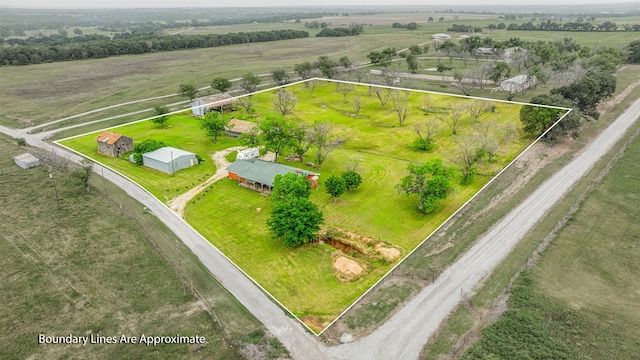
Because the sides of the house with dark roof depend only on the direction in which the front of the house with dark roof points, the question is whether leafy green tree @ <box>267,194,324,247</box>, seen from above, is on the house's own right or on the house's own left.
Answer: on the house's own left

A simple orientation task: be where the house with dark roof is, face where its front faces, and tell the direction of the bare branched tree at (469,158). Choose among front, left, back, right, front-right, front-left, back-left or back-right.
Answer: back-left

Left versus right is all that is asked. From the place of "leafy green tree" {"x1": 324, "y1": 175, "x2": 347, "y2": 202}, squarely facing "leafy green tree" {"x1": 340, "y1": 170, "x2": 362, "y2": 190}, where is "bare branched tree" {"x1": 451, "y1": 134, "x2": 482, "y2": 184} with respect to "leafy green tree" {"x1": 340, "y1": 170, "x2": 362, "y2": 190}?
right

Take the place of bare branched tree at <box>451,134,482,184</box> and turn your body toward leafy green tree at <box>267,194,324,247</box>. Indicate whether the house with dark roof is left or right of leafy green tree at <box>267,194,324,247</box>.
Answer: right

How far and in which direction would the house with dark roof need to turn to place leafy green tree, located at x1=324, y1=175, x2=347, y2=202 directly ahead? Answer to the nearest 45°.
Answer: approximately 90° to its left

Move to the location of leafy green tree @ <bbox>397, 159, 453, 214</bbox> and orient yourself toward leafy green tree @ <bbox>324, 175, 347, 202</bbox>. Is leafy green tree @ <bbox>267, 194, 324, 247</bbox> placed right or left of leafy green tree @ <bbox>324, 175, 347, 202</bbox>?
left

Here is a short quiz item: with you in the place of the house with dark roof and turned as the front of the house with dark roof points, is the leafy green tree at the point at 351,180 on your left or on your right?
on your left

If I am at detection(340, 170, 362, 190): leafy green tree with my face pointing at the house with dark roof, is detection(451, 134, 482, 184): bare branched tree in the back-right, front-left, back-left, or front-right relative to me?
back-right

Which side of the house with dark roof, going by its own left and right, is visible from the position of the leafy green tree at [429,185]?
left

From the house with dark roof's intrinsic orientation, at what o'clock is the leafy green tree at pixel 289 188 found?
The leafy green tree is roughly at 10 o'clock from the house with dark roof.

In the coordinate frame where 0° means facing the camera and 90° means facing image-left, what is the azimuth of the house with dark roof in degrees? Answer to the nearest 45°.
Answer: approximately 45°

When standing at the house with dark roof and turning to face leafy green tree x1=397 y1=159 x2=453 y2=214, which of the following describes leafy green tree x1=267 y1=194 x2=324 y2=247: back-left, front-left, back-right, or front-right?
front-right

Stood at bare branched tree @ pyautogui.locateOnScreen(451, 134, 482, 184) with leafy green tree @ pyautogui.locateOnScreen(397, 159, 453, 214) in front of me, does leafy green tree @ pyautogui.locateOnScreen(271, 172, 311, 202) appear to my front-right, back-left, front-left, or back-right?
front-right
